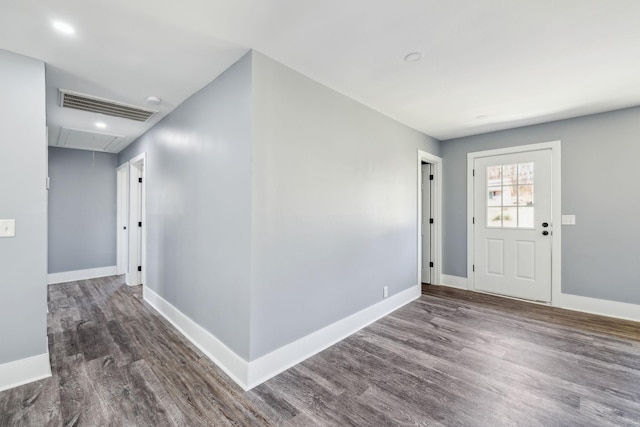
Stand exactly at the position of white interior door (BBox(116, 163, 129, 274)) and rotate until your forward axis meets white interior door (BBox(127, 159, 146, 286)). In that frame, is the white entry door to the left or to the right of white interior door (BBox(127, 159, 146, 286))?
left

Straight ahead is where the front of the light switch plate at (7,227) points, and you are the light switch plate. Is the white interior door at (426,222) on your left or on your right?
on your left

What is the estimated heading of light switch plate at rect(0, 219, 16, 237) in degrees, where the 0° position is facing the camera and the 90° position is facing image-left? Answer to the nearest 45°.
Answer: approximately 0°

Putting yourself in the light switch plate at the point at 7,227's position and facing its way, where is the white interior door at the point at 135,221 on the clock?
The white interior door is roughly at 7 o'clock from the light switch plate.

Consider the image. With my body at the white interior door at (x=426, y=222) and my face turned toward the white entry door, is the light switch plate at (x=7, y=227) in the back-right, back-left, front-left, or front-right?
back-right

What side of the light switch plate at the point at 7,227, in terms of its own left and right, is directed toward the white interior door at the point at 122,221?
back

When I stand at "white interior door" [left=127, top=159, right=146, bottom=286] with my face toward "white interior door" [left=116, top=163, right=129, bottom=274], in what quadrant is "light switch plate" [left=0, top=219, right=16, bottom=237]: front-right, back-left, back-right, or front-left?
back-left
